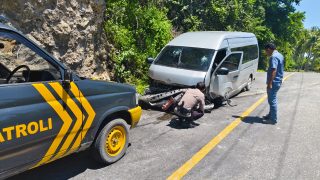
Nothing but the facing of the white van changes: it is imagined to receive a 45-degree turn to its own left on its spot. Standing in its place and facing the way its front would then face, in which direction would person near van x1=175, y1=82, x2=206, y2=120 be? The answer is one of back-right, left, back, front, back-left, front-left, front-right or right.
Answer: front

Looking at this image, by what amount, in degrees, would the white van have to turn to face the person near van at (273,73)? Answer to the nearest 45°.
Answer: approximately 90° to its left

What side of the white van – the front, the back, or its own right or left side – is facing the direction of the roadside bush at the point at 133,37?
right

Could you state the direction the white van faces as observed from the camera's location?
facing the viewer and to the left of the viewer

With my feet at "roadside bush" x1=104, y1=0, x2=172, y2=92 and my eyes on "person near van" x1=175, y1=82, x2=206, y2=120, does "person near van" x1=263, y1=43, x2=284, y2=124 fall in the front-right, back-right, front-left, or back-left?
front-left
